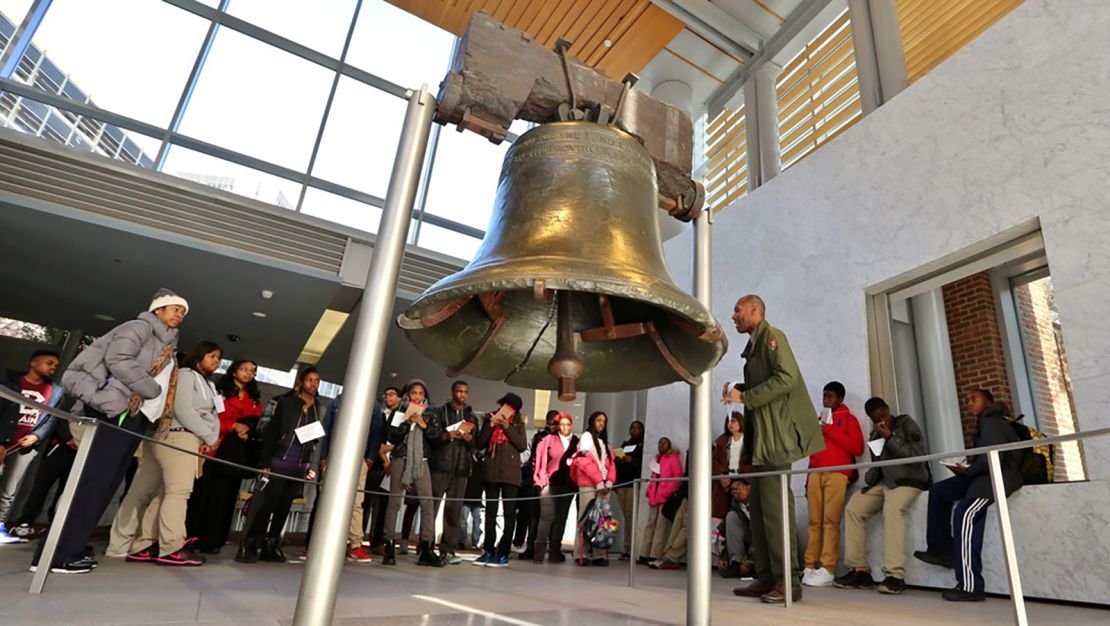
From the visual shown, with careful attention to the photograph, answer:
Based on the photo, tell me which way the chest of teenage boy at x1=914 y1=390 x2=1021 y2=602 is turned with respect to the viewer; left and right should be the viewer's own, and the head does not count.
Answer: facing to the left of the viewer

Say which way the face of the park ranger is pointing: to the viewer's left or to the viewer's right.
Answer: to the viewer's left

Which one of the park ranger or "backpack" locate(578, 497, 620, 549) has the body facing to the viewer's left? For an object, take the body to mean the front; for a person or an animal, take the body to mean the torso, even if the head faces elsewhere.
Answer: the park ranger

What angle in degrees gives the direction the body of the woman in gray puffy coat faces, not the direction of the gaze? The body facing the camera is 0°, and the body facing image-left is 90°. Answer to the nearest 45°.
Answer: approximately 270°

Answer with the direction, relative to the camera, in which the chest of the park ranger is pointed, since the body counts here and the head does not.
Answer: to the viewer's left

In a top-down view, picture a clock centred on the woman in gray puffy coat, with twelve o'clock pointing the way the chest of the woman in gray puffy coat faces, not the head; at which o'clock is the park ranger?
The park ranger is roughly at 1 o'clock from the woman in gray puffy coat.

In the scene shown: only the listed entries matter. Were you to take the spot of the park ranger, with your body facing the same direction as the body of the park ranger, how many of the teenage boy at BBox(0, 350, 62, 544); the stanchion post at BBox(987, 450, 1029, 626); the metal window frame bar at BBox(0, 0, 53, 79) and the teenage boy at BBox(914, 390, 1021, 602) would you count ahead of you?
2

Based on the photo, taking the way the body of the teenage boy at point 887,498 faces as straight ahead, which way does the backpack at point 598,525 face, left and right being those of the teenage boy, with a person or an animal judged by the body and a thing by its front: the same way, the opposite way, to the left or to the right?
to the left

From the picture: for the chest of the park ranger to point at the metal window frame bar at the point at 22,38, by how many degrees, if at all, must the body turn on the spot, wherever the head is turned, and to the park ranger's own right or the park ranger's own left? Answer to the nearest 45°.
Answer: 0° — they already face it

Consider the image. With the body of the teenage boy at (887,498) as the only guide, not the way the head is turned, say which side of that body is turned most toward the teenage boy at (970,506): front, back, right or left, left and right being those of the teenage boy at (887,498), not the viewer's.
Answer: left
